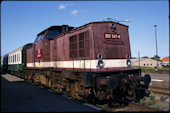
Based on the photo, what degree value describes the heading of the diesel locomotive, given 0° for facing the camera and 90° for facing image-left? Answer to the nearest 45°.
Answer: approximately 315°
